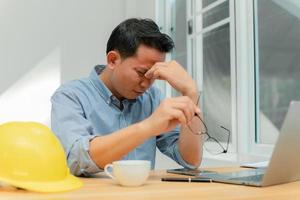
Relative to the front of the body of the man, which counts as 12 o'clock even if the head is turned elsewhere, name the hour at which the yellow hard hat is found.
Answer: The yellow hard hat is roughly at 2 o'clock from the man.

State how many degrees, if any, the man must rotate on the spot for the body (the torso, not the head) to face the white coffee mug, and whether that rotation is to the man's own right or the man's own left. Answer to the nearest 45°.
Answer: approximately 45° to the man's own right

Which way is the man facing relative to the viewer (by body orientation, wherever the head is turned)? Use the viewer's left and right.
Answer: facing the viewer and to the right of the viewer

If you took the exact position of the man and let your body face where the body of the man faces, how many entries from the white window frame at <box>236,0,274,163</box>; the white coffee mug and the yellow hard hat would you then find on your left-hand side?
1

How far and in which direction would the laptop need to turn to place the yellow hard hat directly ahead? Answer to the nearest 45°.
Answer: approximately 45° to its left

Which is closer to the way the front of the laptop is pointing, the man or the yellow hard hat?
the man

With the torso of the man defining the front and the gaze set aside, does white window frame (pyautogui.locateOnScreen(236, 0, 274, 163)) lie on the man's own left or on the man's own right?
on the man's own left

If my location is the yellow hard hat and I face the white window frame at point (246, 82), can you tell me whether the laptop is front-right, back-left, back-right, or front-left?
front-right

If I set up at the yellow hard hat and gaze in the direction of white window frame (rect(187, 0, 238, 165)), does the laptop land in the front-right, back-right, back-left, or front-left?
front-right

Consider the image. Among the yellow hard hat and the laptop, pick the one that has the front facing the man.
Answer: the laptop

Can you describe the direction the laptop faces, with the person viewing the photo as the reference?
facing away from the viewer and to the left of the viewer

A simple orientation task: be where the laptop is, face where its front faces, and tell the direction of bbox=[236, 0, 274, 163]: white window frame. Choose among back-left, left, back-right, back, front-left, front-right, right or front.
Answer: front-right

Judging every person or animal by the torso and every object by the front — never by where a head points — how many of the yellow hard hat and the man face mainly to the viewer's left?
0

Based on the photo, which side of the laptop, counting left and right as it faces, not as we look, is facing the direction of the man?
front
